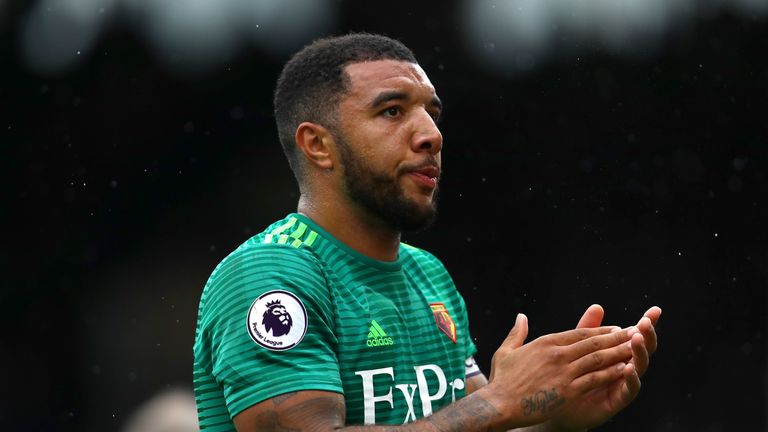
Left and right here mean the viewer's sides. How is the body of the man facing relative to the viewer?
facing the viewer and to the right of the viewer
